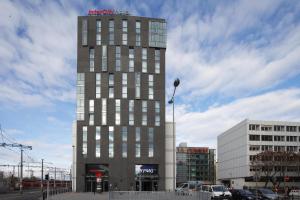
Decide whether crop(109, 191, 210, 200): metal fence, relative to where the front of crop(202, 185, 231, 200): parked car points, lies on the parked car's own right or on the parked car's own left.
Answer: on the parked car's own right

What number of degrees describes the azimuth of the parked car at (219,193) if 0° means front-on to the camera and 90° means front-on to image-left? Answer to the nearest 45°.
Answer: approximately 315°

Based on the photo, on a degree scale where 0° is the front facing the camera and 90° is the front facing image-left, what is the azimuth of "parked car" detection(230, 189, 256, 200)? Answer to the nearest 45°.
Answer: approximately 315°

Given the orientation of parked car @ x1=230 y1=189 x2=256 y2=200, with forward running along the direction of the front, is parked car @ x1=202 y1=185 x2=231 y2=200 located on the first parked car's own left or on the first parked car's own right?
on the first parked car's own right
